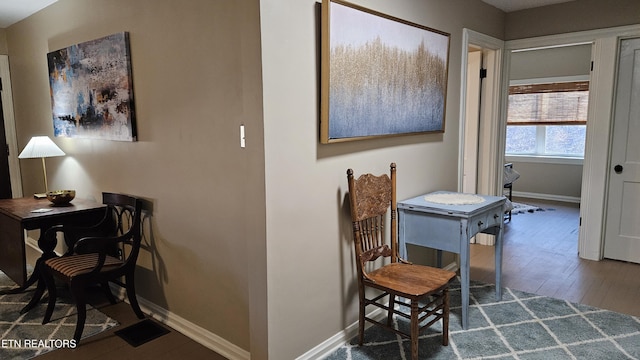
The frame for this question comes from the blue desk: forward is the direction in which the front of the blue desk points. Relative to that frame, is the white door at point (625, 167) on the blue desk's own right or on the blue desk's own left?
on the blue desk's own left

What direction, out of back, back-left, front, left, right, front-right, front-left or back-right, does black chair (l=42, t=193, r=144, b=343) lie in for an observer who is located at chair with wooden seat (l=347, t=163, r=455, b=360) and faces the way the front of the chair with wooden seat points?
back-right

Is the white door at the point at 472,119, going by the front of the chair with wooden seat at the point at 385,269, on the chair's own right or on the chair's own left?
on the chair's own left

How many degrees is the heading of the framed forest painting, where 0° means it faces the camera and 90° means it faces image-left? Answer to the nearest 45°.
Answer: approximately 315°

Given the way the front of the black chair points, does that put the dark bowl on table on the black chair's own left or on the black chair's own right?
on the black chair's own right

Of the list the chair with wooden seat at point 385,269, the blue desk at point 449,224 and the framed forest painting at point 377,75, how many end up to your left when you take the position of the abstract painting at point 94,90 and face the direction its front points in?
3

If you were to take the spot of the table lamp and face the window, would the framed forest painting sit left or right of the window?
right

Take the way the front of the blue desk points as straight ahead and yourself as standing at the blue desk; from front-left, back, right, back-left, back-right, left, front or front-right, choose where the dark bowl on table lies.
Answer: back-right

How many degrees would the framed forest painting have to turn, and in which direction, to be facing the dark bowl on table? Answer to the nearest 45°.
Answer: approximately 135° to its right

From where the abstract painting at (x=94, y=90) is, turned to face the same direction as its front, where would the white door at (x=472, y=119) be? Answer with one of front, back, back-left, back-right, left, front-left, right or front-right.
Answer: back-left

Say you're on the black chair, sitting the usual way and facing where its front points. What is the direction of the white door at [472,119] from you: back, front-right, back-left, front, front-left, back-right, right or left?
back-left
